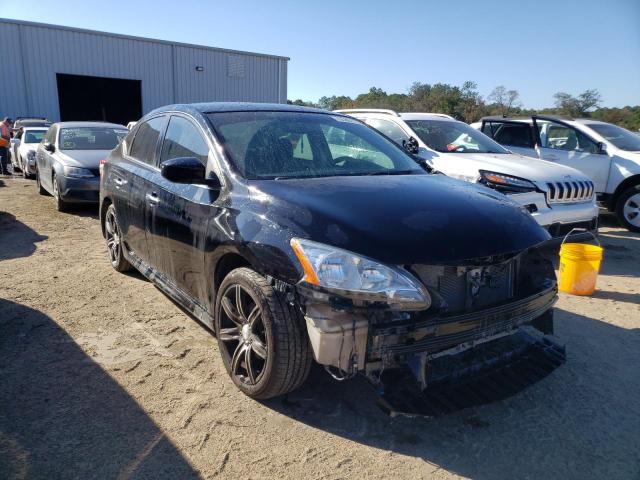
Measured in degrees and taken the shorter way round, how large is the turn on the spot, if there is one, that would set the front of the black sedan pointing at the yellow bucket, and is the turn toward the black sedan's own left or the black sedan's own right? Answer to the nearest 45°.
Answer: approximately 90° to the black sedan's own left

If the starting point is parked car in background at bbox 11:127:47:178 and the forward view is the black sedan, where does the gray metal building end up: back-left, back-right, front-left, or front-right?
back-left

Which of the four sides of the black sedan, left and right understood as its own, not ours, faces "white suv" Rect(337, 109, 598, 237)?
left

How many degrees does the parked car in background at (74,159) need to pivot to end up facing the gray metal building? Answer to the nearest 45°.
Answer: approximately 135° to its left

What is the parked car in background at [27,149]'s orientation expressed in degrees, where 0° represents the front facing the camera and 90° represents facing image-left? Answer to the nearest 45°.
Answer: approximately 315°

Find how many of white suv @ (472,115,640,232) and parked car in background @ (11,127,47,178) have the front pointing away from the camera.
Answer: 0

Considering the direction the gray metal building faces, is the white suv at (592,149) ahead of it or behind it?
ahead

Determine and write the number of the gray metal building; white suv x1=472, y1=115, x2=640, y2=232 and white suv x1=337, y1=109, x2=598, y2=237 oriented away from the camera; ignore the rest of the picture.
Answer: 0

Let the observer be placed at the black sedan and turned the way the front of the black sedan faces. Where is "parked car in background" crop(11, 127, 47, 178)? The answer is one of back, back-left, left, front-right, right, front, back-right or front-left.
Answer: back

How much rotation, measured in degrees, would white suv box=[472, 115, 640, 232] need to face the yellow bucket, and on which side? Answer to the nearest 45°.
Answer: approximately 45° to its right

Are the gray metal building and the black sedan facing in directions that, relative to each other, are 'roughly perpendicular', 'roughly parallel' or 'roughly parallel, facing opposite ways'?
roughly parallel

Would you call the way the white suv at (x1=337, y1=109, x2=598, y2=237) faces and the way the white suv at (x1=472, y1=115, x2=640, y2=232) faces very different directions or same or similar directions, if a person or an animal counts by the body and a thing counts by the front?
same or similar directions

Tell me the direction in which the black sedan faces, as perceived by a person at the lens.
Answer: facing the viewer and to the right of the viewer

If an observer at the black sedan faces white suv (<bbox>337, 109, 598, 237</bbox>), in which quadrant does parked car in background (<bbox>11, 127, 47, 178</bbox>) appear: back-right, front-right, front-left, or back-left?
front-left

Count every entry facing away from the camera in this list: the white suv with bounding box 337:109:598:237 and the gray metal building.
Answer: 0

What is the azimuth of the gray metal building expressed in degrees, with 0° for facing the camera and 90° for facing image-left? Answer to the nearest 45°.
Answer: approximately 315°
